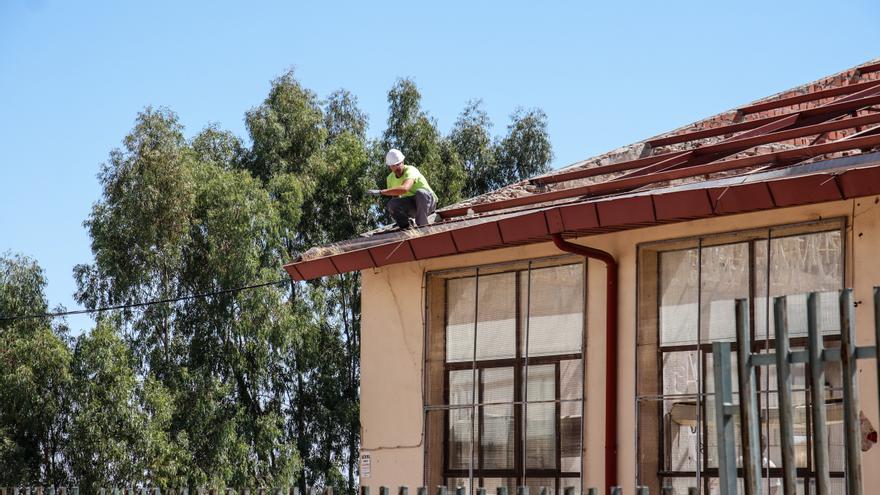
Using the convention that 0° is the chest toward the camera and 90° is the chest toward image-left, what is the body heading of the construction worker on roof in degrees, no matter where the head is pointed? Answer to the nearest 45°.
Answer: approximately 45°

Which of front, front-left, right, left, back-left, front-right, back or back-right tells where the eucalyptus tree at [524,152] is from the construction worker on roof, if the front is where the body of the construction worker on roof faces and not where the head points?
back-right

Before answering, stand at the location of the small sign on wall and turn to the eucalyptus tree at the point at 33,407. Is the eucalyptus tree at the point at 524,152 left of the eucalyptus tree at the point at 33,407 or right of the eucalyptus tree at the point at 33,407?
right

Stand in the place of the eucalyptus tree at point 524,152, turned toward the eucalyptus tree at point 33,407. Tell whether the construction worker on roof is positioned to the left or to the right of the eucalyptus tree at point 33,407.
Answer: left

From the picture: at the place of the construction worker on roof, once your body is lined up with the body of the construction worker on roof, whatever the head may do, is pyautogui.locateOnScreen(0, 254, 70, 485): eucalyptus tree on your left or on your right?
on your right

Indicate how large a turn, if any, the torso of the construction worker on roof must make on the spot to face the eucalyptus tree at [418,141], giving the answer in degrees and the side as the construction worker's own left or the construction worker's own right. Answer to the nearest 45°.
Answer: approximately 135° to the construction worker's own right
